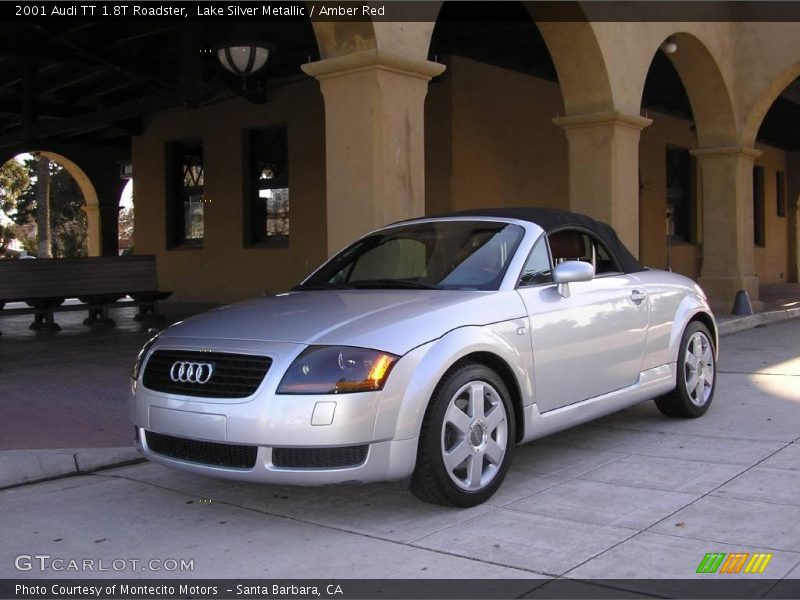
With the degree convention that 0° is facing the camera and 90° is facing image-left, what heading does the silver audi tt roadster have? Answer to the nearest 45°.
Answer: approximately 45°

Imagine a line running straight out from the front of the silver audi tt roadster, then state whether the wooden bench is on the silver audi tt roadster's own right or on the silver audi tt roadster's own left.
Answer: on the silver audi tt roadster's own right

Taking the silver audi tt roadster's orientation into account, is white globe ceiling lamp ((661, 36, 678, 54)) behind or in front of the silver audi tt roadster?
behind
